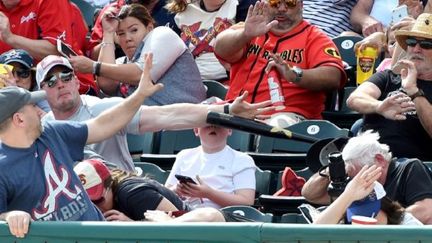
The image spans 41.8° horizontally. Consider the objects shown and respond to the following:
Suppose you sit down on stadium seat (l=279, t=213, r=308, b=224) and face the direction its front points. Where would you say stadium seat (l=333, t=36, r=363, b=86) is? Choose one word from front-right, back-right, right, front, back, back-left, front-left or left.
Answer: back

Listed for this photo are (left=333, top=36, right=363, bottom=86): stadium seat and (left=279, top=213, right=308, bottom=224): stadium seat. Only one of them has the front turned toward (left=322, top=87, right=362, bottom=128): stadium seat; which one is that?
(left=333, top=36, right=363, bottom=86): stadium seat

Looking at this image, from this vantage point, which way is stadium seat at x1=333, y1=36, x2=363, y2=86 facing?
toward the camera

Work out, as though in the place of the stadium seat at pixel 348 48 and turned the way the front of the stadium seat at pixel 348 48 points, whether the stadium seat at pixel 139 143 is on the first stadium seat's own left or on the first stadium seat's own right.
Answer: on the first stadium seat's own right

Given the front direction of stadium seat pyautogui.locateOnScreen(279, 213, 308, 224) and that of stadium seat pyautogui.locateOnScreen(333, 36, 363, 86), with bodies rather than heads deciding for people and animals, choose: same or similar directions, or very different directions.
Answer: same or similar directions

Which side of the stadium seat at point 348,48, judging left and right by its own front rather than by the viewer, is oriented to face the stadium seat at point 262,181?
front

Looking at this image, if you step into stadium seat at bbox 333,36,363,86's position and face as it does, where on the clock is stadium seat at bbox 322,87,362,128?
stadium seat at bbox 322,87,362,128 is roughly at 12 o'clock from stadium seat at bbox 333,36,363,86.

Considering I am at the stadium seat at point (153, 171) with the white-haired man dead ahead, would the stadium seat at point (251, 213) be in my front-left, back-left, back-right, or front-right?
front-right

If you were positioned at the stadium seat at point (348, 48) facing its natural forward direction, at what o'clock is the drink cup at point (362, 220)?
The drink cup is roughly at 12 o'clock from the stadium seat.
